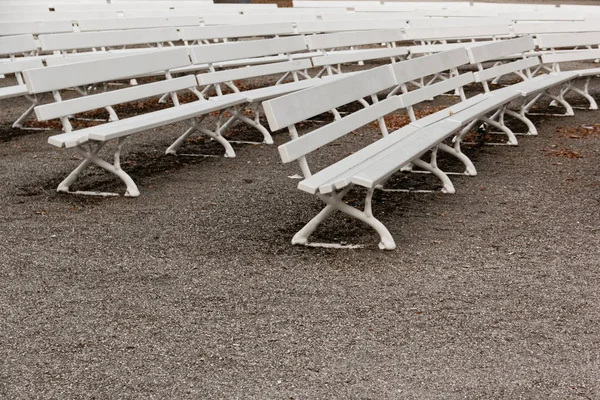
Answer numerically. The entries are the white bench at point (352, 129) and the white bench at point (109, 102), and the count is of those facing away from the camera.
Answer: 0
